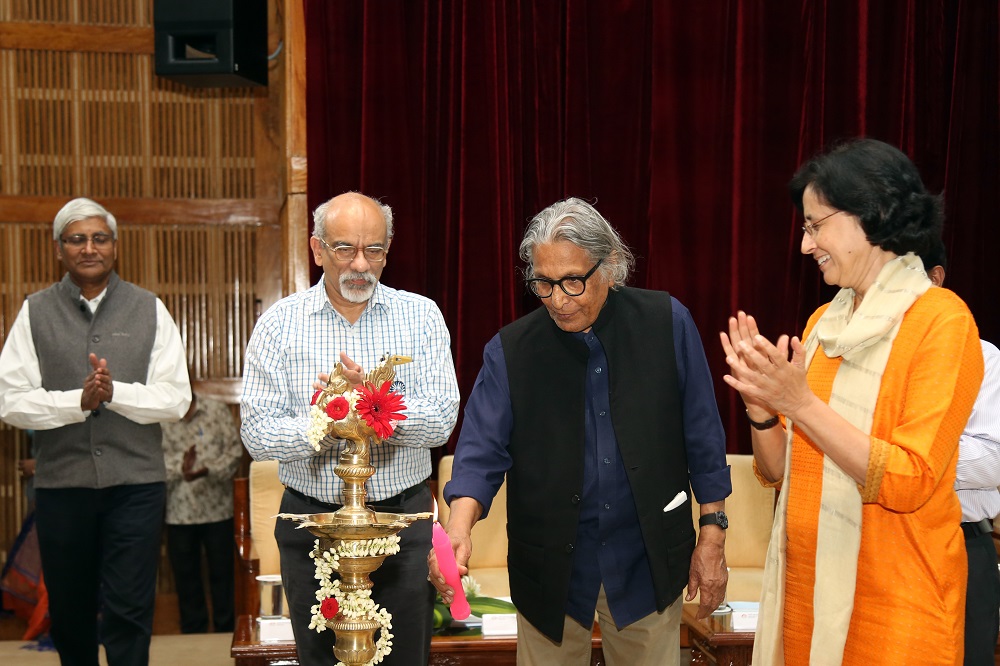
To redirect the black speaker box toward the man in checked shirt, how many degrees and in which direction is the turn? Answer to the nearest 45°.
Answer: approximately 45° to its left

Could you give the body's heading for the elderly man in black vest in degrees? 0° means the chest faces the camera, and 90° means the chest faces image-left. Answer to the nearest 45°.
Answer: approximately 0°

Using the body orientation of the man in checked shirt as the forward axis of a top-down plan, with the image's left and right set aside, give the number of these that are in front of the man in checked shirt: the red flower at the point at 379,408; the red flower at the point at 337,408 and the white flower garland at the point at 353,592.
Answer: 3

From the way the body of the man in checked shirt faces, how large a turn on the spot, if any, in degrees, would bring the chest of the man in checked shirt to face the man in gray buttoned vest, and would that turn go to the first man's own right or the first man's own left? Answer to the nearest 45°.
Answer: approximately 135° to the first man's own right

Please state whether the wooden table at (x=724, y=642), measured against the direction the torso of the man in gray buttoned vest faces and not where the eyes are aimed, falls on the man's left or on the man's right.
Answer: on the man's left
